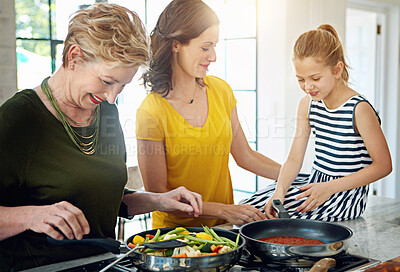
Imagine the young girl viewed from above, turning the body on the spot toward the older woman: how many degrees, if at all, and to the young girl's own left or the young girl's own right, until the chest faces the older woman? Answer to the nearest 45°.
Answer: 0° — they already face them

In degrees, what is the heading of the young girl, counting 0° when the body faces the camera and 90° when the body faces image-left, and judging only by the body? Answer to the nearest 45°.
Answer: approximately 45°

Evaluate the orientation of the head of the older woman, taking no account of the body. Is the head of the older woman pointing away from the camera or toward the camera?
toward the camera

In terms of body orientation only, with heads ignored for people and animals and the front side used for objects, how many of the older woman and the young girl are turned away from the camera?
0

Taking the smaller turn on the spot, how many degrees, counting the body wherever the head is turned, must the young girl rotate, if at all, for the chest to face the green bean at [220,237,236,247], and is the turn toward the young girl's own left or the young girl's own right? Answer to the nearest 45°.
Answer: approximately 45° to the young girl's own left

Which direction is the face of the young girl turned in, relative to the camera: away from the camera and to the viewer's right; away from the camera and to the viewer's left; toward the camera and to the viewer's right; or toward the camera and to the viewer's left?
toward the camera and to the viewer's left

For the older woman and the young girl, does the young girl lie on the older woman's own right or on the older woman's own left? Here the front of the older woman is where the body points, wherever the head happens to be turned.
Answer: on the older woman's own left

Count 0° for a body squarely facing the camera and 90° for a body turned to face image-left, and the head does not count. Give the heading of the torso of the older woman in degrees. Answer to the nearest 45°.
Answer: approximately 315°
